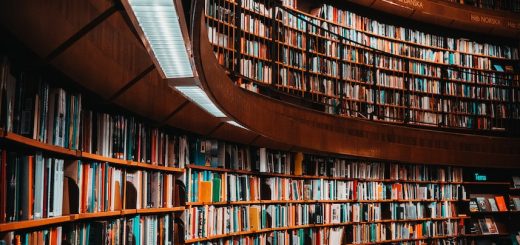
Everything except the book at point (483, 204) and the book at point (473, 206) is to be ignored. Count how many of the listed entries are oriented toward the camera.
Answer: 2

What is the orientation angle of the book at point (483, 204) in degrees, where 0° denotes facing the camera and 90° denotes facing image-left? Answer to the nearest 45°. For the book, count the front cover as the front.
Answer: approximately 0°

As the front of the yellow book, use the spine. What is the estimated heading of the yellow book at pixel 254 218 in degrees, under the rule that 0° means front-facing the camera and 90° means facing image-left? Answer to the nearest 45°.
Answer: approximately 0°

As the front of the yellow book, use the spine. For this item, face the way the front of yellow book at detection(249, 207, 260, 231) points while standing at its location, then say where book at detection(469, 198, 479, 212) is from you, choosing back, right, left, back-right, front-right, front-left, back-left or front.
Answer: back-left

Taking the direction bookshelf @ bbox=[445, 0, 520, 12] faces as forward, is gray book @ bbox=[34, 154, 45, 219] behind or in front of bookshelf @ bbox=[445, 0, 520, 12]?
in front

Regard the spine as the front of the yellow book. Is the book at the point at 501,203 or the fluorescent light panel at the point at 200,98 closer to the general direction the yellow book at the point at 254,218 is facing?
the fluorescent light panel

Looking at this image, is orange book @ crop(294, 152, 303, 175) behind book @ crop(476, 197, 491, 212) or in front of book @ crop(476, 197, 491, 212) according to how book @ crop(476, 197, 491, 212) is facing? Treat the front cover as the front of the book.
in front

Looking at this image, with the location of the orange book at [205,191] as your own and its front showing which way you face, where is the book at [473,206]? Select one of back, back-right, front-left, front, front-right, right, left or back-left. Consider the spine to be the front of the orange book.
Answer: back-left
